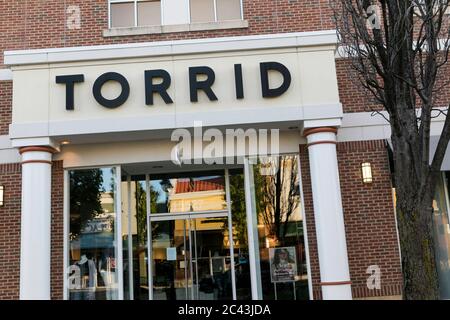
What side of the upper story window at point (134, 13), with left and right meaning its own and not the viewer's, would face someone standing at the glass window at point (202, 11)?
left

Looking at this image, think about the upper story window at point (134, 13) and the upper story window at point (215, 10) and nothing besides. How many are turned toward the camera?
2

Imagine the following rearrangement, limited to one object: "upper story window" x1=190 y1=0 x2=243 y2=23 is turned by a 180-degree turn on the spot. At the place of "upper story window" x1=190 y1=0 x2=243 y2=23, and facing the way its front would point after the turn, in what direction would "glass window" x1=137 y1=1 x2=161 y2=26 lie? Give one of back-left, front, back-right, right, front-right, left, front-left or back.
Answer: left

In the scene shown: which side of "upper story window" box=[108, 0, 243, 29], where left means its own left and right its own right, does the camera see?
front

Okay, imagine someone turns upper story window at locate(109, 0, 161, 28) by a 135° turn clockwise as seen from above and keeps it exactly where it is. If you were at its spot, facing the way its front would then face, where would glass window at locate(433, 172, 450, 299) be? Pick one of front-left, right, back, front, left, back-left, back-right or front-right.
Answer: back-right

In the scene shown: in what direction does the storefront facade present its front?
toward the camera

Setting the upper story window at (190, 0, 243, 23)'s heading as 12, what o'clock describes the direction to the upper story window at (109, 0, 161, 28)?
the upper story window at (109, 0, 161, 28) is roughly at 3 o'clock from the upper story window at (190, 0, 243, 23).
